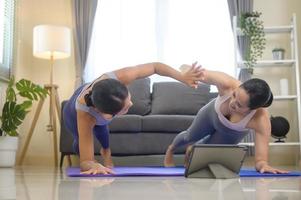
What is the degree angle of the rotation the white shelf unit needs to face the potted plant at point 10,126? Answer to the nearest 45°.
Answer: approximately 45° to its right

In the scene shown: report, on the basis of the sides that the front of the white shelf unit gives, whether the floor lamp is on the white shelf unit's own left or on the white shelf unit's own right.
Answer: on the white shelf unit's own right

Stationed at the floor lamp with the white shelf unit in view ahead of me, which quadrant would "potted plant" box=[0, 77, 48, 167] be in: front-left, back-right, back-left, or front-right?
back-right

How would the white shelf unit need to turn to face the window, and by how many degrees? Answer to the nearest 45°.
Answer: approximately 90° to its right

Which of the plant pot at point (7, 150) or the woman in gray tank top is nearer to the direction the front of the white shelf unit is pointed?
the woman in gray tank top

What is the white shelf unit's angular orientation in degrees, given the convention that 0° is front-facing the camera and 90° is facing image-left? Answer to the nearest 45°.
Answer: approximately 0°

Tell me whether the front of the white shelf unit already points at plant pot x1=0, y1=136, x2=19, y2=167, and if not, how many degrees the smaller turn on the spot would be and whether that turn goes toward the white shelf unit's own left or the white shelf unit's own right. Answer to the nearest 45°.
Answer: approximately 45° to the white shelf unit's own right

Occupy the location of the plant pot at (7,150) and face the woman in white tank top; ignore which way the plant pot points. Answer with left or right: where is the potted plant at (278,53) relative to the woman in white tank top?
left
